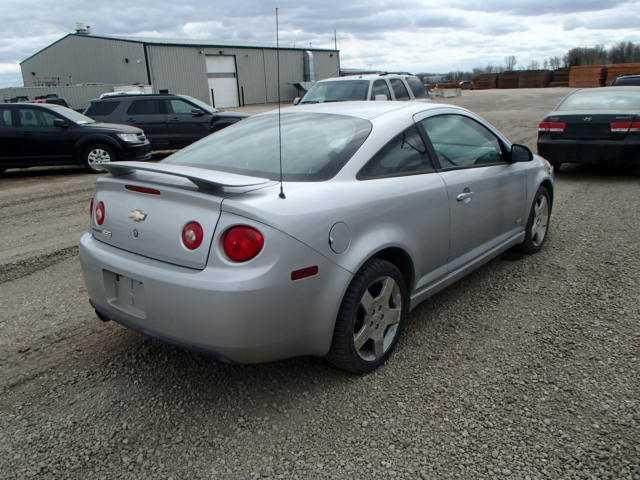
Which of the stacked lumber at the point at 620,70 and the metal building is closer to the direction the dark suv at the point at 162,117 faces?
the stacked lumber

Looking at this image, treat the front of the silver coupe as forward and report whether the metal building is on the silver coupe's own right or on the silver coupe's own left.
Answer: on the silver coupe's own left

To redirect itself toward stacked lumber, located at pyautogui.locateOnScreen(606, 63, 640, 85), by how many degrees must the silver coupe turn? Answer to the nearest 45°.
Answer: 0° — it already faces it

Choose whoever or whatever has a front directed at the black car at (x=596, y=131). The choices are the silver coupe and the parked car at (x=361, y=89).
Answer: the silver coupe

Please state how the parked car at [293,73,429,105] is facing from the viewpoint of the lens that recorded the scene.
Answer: facing the viewer and to the left of the viewer

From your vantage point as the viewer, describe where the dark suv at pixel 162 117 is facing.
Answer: facing to the right of the viewer

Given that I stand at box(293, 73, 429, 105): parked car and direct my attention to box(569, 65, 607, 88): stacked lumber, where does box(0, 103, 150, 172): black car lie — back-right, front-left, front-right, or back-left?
back-left

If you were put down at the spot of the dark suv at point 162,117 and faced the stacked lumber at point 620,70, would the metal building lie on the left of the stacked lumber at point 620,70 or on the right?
left

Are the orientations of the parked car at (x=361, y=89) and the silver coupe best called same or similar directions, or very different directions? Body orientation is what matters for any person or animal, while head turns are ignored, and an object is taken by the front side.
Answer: very different directions

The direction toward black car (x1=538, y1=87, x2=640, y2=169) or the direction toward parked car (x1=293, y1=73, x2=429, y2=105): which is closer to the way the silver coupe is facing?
the black car

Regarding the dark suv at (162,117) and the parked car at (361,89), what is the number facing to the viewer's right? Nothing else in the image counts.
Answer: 1

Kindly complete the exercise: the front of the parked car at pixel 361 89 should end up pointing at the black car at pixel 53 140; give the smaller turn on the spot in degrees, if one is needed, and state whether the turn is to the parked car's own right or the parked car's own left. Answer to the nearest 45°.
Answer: approximately 45° to the parked car's own right

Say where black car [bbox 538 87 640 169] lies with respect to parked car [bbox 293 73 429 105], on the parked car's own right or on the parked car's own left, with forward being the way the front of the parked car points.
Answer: on the parked car's own left

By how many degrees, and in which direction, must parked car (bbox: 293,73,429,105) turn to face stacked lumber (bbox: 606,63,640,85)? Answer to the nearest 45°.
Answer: approximately 180°

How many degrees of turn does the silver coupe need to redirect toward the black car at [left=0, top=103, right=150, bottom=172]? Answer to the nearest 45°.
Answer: approximately 90° to its left

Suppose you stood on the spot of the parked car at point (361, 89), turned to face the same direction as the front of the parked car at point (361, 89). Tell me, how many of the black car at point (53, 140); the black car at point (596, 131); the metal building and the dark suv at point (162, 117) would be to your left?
1

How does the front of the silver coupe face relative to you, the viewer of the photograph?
facing away from the viewer and to the right of the viewer
